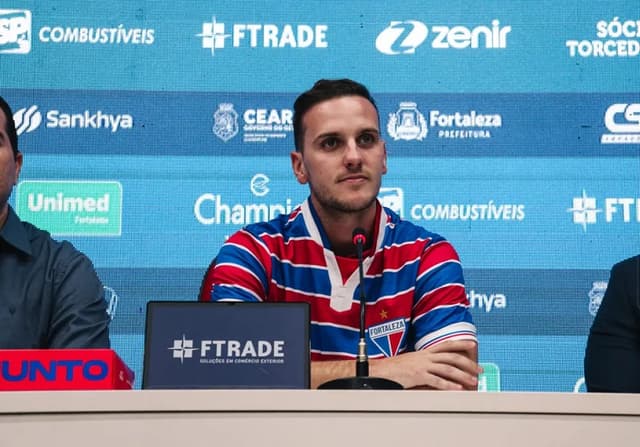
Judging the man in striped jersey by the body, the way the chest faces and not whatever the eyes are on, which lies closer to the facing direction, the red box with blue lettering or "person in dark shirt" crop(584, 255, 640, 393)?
the red box with blue lettering

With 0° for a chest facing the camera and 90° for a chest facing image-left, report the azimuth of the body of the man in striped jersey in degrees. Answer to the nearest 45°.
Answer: approximately 0°

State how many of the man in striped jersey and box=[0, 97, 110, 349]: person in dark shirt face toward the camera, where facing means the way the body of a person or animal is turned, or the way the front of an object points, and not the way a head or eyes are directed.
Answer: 2

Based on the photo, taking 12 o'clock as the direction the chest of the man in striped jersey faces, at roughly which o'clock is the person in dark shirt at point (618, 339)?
The person in dark shirt is roughly at 9 o'clock from the man in striped jersey.

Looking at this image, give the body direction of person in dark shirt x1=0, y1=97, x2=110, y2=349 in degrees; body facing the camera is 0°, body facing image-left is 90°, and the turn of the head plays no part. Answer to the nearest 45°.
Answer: approximately 0°

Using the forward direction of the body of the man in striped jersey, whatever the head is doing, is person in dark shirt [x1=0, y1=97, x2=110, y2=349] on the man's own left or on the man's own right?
on the man's own right

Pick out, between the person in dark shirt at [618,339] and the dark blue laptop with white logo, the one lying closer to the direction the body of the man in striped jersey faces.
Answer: the dark blue laptop with white logo

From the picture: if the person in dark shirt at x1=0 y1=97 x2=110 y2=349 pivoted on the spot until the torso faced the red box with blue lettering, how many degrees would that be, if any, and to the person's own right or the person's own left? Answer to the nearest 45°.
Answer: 0° — they already face it

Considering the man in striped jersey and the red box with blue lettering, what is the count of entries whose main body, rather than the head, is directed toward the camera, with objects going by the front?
2
